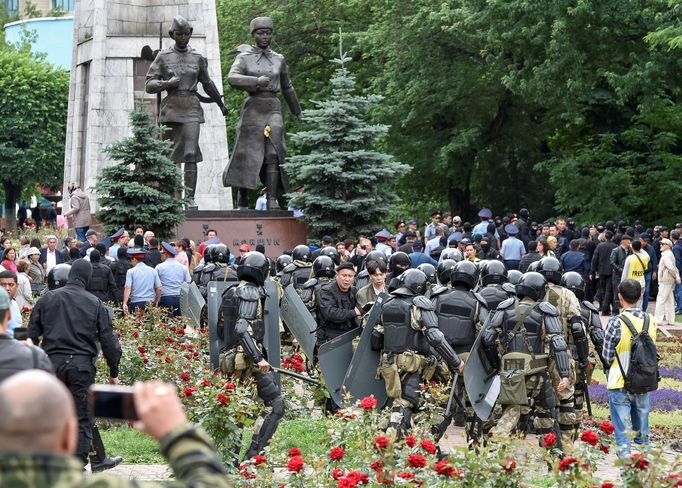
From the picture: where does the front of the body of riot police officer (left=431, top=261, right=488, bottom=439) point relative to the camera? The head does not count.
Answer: away from the camera

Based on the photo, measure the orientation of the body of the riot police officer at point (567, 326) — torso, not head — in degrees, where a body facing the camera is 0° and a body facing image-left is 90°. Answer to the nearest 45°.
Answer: approximately 135°

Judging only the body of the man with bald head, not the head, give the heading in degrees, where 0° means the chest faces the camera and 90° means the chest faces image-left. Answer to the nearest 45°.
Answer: approximately 180°

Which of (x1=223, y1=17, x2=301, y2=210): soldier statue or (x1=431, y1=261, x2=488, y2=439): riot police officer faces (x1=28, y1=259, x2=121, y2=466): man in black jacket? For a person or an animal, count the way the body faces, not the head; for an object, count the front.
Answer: the soldier statue

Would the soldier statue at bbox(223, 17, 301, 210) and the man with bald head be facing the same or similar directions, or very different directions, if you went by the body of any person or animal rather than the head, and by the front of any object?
very different directions

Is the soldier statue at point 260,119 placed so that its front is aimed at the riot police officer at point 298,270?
yes

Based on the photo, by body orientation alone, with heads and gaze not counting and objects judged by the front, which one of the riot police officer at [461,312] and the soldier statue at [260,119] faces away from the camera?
the riot police officer

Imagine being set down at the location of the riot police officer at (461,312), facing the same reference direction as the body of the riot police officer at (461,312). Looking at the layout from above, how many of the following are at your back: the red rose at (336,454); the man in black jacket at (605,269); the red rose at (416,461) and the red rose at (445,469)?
3
